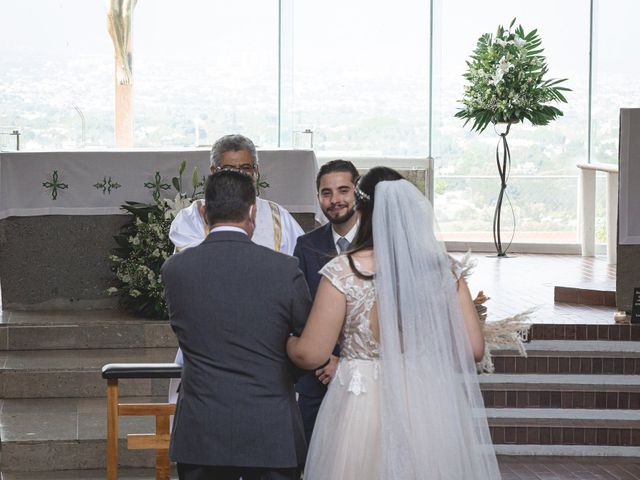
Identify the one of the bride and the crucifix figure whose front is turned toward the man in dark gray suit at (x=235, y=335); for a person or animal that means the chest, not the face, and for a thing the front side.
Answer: the crucifix figure

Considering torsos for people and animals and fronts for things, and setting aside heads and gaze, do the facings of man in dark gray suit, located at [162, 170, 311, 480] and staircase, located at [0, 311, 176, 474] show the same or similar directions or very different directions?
very different directions

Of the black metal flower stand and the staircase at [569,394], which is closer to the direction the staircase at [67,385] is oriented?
the staircase

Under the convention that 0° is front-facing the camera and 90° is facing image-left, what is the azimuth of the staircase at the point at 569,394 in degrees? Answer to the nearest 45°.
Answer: approximately 0°

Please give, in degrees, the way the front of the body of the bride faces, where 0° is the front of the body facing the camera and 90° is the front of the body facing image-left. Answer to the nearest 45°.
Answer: approximately 180°

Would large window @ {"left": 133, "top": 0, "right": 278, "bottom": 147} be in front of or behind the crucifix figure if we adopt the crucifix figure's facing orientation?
behind

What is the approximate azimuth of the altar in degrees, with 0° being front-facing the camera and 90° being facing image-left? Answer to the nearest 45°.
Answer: approximately 0°
